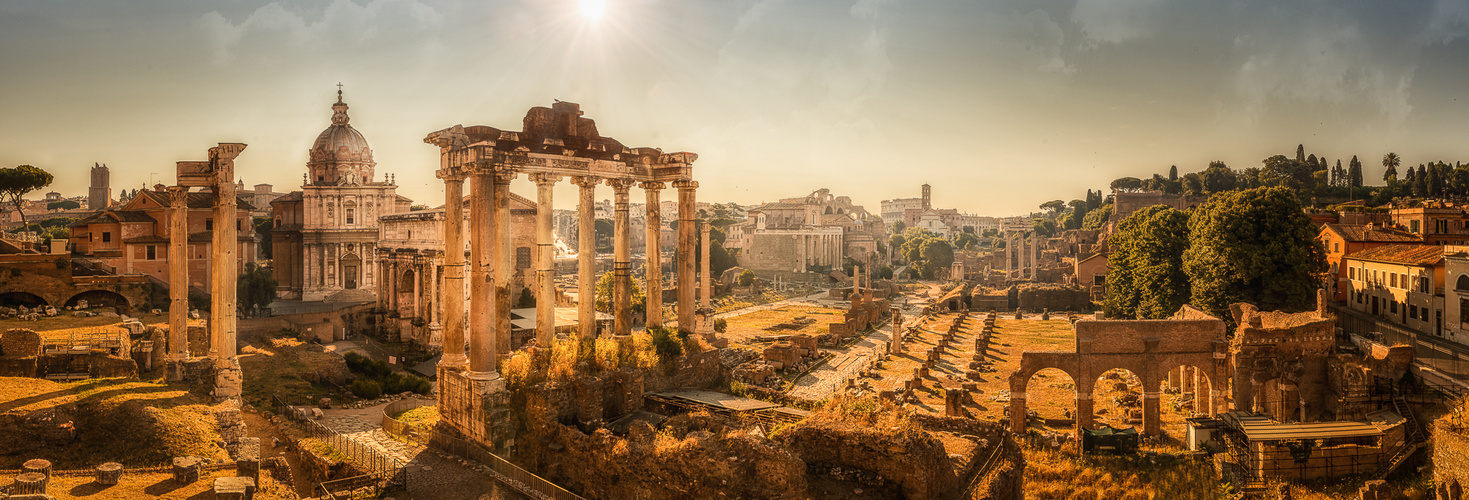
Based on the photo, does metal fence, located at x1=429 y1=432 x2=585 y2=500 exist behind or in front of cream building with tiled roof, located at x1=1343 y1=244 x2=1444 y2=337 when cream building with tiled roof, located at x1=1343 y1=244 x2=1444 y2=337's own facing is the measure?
in front

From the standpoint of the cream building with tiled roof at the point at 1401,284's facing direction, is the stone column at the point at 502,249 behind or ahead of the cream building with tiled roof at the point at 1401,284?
ahead

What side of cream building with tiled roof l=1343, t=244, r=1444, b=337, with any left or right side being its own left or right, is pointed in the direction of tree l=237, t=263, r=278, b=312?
front

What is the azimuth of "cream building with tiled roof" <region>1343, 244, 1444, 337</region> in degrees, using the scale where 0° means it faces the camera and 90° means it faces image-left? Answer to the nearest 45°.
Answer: approximately 45°

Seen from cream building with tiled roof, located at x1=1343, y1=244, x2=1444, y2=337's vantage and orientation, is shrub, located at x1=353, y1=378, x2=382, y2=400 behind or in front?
in front

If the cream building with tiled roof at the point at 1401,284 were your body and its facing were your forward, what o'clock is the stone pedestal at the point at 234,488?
The stone pedestal is roughly at 11 o'clock from the cream building with tiled roof.

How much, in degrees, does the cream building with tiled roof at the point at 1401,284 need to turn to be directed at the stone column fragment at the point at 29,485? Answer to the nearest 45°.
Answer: approximately 45° to its left

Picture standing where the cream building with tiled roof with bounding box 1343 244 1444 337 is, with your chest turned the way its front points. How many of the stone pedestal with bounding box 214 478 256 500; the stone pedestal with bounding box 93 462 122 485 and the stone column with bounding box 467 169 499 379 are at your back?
0

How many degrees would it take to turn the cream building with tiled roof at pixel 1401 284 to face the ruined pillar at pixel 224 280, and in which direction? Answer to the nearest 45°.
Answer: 0° — it already faces it

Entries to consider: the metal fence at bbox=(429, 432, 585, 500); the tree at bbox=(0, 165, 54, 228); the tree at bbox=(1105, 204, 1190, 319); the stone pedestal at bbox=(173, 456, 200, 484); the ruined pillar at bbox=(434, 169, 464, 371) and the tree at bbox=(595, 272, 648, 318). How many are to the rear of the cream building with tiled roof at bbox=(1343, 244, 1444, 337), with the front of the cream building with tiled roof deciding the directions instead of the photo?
0

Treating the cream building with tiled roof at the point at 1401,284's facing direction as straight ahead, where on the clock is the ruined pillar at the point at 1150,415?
The ruined pillar is roughly at 11 o'clock from the cream building with tiled roof.
